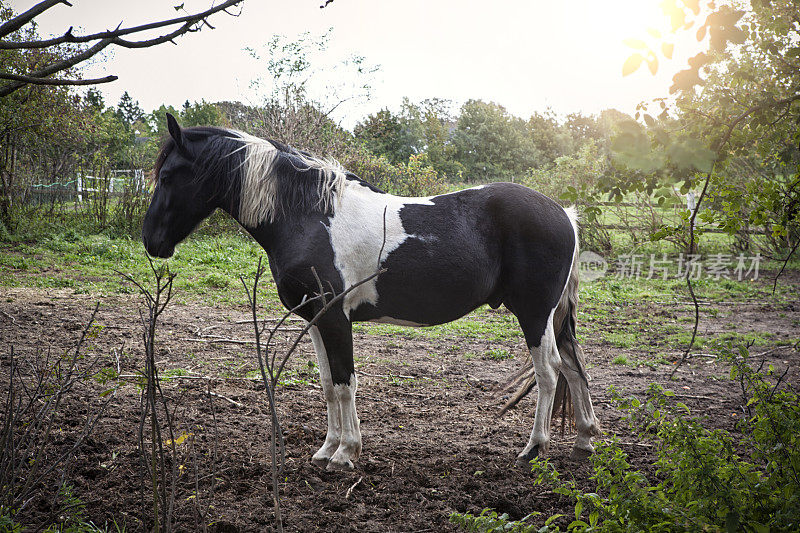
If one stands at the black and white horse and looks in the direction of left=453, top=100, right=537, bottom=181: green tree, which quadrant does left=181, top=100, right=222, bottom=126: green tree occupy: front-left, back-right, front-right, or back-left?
front-left

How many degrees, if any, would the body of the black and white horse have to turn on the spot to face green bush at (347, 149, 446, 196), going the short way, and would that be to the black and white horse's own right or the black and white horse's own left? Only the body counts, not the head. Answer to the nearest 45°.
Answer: approximately 90° to the black and white horse's own right

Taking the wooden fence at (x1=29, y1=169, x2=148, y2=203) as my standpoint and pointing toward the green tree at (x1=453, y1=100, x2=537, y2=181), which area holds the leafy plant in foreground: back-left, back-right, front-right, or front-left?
back-right

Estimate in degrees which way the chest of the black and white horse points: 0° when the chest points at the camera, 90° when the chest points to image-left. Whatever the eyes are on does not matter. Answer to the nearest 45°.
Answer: approximately 90°

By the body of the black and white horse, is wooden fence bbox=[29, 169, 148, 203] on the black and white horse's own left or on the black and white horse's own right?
on the black and white horse's own right

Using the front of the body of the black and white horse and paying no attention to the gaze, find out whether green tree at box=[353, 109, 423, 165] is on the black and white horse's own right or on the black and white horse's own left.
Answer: on the black and white horse's own right

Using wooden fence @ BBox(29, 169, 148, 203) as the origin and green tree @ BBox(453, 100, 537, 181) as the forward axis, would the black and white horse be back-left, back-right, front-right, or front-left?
back-right

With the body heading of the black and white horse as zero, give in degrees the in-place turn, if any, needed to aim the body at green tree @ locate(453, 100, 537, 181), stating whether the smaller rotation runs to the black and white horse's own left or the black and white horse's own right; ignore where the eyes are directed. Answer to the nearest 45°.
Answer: approximately 90° to the black and white horse's own right

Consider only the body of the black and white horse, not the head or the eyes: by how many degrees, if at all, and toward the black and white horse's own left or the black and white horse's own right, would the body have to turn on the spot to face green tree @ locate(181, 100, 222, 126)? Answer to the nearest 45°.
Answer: approximately 90° to the black and white horse's own right
